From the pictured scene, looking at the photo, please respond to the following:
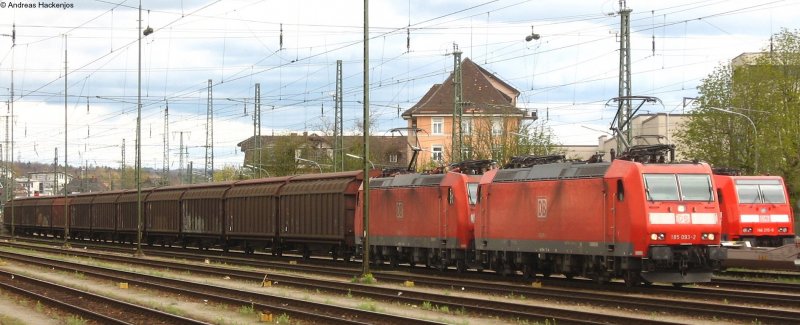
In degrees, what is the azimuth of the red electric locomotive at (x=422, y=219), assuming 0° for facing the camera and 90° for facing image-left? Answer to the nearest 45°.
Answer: approximately 315°

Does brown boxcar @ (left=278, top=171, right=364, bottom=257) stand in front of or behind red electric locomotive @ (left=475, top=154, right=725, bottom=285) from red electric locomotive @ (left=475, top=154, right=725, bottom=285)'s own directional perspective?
behind

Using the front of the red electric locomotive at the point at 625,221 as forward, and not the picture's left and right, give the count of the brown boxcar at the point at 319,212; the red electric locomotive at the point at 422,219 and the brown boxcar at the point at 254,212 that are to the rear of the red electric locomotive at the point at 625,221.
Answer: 3

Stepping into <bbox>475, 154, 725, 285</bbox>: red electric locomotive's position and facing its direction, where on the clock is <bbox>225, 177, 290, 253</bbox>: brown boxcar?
The brown boxcar is roughly at 6 o'clock from the red electric locomotive.

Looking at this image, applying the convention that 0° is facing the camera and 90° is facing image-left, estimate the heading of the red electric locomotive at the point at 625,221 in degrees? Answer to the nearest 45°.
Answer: approximately 315°

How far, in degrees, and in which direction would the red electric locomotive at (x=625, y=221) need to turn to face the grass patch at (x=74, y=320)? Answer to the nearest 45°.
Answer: approximately 90° to its right

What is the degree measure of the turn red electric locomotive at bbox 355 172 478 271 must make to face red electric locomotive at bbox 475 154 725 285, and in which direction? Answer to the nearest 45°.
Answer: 0° — it already faces it

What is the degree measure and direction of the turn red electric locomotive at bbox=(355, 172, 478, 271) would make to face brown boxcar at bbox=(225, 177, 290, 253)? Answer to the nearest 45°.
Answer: approximately 180°
